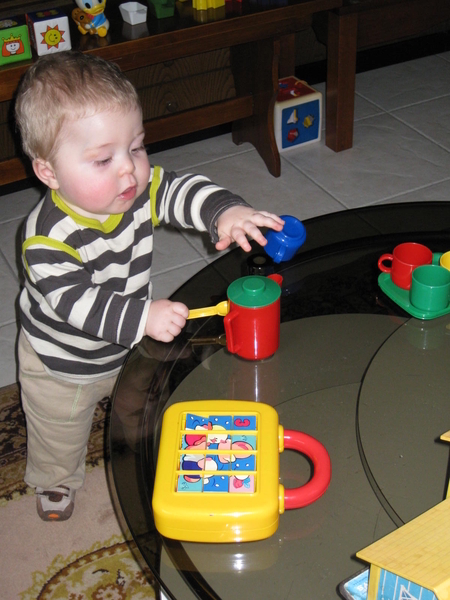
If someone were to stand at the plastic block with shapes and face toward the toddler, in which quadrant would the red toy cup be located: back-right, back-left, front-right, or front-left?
front-left

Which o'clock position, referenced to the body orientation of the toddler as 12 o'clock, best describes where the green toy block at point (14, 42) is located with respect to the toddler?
The green toy block is roughly at 7 o'clock from the toddler.

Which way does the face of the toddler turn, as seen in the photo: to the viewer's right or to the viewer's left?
to the viewer's right

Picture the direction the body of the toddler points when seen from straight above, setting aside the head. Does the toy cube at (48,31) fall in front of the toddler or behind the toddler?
behind

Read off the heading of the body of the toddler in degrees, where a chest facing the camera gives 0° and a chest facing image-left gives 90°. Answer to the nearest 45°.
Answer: approximately 315°
